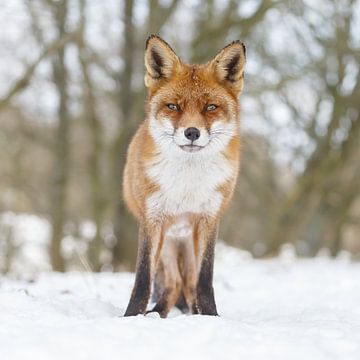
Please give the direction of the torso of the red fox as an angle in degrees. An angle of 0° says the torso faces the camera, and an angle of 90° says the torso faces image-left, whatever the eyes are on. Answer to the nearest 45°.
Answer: approximately 0°

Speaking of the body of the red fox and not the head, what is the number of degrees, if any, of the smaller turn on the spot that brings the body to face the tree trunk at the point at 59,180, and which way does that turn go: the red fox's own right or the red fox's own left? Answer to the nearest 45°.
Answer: approximately 180°
